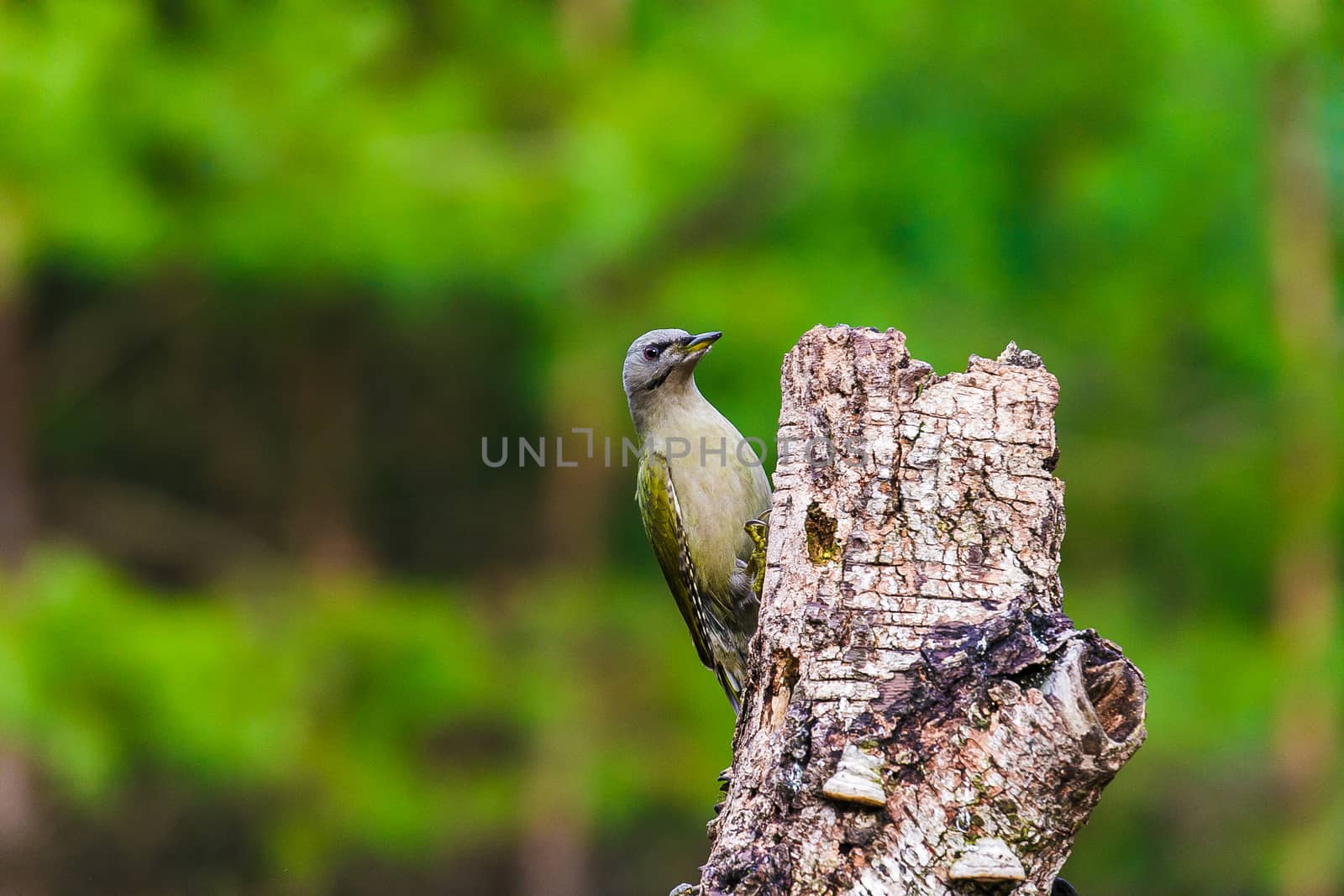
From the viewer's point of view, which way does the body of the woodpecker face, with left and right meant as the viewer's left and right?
facing the viewer and to the right of the viewer
